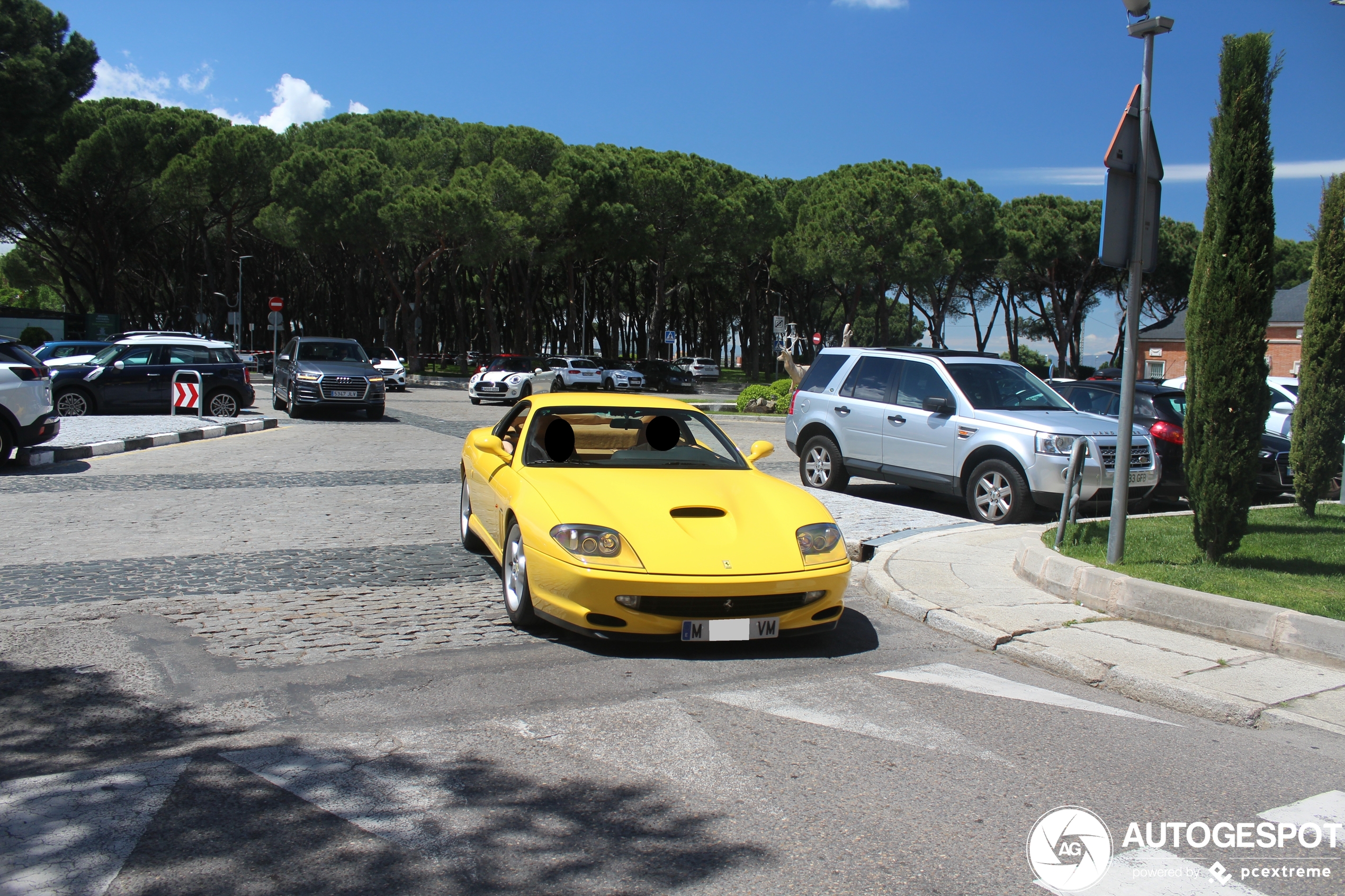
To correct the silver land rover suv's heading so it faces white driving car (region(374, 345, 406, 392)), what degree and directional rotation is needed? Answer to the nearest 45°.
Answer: approximately 180°

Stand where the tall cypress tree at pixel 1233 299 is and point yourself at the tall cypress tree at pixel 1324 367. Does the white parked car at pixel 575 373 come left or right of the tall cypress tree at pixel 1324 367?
left

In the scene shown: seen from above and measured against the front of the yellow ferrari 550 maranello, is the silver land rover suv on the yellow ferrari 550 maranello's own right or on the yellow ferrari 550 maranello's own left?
on the yellow ferrari 550 maranello's own left

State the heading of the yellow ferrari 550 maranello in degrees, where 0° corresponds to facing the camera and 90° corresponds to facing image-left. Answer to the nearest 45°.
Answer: approximately 315°

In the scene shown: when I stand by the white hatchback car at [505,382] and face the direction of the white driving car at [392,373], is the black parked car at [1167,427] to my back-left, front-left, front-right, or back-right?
back-left

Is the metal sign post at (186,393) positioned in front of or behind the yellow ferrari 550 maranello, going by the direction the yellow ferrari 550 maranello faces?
behind

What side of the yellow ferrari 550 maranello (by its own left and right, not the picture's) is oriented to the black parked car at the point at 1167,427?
left

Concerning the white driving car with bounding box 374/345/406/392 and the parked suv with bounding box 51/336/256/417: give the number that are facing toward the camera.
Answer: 1
